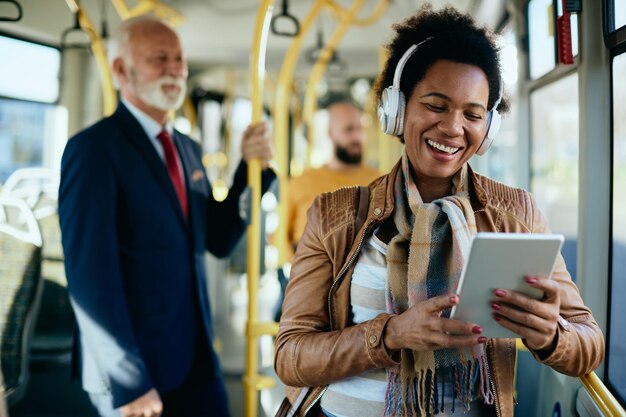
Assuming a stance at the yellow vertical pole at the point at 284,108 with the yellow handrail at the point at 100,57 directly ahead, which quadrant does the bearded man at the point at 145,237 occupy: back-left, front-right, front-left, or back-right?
front-left

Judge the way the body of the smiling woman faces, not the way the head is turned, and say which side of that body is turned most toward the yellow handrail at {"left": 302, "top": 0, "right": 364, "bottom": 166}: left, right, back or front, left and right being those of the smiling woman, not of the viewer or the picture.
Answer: back

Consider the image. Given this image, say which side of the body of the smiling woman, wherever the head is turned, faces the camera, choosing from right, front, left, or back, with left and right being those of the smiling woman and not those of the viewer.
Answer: front

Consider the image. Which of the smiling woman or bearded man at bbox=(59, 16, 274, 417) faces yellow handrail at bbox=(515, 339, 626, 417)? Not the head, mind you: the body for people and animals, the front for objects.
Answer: the bearded man

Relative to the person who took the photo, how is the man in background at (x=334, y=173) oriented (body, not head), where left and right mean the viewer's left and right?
facing the viewer and to the right of the viewer

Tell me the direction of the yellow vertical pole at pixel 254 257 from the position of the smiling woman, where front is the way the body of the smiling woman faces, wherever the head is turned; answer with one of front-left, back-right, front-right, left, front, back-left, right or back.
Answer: back-right

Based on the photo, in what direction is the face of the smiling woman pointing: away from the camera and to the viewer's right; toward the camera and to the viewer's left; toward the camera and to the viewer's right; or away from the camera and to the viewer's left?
toward the camera and to the viewer's right

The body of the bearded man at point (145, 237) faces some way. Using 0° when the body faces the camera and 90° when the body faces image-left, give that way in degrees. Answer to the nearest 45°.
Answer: approximately 315°

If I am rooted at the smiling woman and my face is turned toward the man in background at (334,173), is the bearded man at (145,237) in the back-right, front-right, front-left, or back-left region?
front-left
